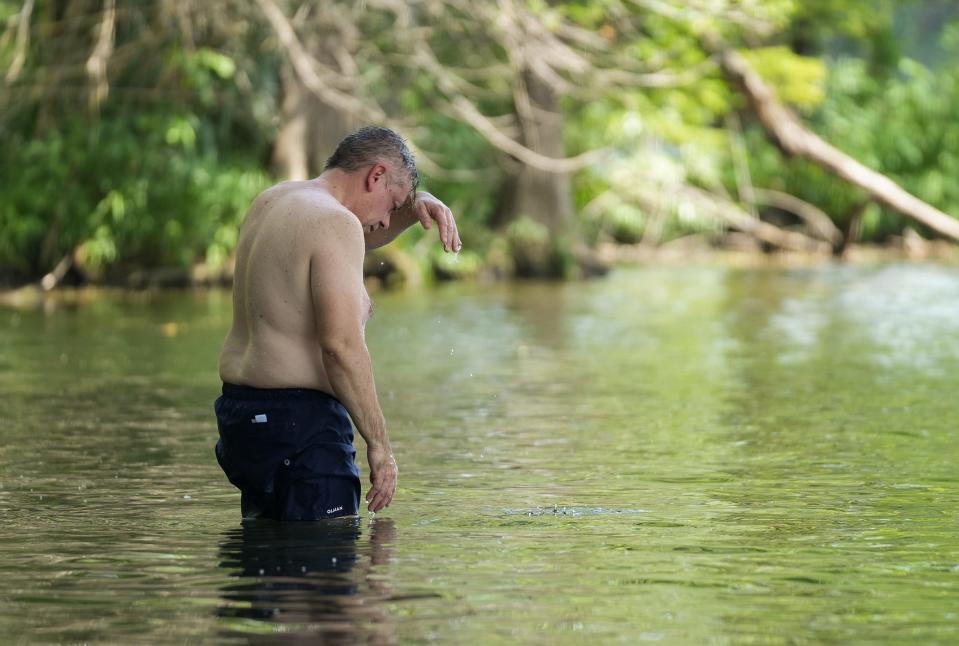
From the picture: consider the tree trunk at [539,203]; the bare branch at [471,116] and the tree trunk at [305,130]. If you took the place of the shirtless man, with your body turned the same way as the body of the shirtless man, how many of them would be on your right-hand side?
0

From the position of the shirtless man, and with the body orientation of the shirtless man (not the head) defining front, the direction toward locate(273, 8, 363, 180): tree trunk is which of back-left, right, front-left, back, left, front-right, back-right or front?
front-left

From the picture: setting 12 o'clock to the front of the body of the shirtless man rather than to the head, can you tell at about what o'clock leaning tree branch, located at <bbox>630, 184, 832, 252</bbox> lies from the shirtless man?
The leaning tree branch is roughly at 11 o'clock from the shirtless man.

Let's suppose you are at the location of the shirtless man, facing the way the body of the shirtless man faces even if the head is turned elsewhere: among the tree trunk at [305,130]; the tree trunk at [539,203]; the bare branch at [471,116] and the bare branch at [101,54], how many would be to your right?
0

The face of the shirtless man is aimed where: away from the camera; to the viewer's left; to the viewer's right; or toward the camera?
to the viewer's right

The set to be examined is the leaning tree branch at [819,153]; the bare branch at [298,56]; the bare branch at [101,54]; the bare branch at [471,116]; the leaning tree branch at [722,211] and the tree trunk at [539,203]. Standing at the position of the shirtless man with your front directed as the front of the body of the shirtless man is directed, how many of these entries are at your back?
0

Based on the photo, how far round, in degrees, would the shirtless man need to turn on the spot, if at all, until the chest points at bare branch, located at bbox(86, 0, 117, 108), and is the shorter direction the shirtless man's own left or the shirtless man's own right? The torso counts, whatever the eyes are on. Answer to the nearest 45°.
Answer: approximately 45° to the shirtless man's own left

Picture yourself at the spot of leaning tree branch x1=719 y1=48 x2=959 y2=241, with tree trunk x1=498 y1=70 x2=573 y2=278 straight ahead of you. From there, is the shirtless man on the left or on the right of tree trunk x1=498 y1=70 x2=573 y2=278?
left

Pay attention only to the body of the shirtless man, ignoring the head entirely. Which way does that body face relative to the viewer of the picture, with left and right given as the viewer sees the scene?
facing away from the viewer and to the right of the viewer

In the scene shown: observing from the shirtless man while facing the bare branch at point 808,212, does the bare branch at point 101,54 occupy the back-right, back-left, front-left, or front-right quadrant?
front-left

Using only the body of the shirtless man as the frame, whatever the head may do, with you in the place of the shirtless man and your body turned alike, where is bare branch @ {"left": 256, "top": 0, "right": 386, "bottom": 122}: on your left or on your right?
on your left

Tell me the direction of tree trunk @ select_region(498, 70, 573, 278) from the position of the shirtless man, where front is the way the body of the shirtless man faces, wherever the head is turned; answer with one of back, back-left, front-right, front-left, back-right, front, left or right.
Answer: front-left

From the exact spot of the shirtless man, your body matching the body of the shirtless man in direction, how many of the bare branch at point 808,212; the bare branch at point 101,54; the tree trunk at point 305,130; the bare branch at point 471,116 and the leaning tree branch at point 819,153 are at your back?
0

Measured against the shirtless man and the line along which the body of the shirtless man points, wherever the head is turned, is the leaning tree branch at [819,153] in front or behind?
in front
